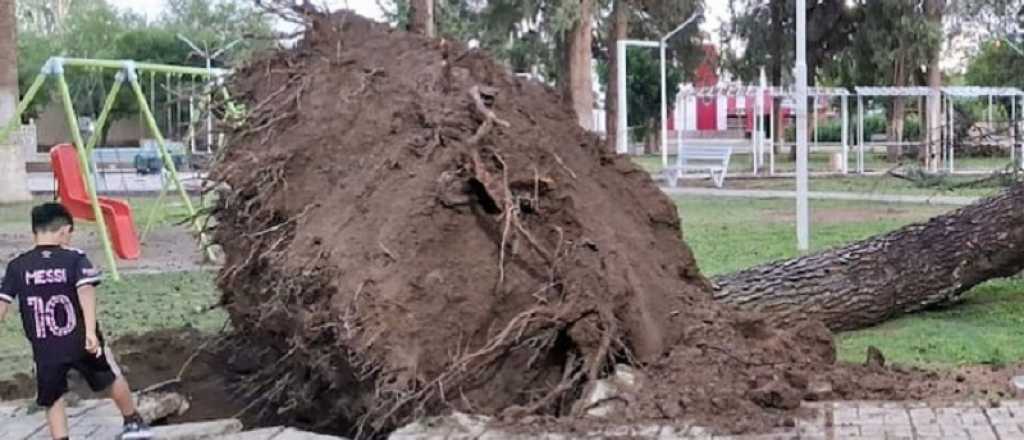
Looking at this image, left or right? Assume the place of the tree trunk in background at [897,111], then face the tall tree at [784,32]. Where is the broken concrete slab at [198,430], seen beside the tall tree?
left

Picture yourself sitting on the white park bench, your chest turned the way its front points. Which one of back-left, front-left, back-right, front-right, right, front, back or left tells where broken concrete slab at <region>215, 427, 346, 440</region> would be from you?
front-left

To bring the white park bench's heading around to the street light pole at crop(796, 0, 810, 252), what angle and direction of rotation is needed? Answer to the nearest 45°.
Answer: approximately 45° to its left

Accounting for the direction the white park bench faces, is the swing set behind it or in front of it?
in front

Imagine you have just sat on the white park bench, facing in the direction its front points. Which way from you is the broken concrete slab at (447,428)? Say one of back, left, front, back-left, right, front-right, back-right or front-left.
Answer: front-left

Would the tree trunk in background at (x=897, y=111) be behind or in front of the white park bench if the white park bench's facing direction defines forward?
behind

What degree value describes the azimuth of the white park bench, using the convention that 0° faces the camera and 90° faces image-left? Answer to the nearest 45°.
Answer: approximately 45°

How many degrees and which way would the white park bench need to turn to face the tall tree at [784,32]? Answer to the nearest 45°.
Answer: approximately 135° to its right

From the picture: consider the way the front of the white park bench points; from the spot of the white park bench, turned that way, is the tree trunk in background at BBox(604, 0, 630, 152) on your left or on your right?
on your right

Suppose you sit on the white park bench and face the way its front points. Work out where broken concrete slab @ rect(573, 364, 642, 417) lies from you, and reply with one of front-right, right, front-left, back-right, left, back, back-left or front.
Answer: front-left

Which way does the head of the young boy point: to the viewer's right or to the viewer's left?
to the viewer's right

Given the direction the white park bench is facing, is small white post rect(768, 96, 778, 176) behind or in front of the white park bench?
behind

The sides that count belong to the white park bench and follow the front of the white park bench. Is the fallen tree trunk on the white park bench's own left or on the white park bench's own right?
on the white park bench's own left
